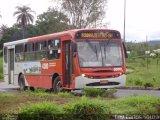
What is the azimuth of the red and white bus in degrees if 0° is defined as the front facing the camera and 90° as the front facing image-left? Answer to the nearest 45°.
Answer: approximately 315°

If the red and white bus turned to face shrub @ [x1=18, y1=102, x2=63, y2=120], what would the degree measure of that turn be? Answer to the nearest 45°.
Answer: approximately 45° to its right

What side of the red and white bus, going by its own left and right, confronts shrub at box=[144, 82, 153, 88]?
left

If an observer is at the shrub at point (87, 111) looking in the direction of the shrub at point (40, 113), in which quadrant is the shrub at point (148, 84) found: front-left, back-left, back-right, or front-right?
back-right

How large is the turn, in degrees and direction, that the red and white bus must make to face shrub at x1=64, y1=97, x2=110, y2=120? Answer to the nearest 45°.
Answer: approximately 45° to its right

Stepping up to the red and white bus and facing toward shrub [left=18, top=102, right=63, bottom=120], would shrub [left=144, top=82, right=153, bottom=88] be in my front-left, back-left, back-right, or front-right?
back-left
